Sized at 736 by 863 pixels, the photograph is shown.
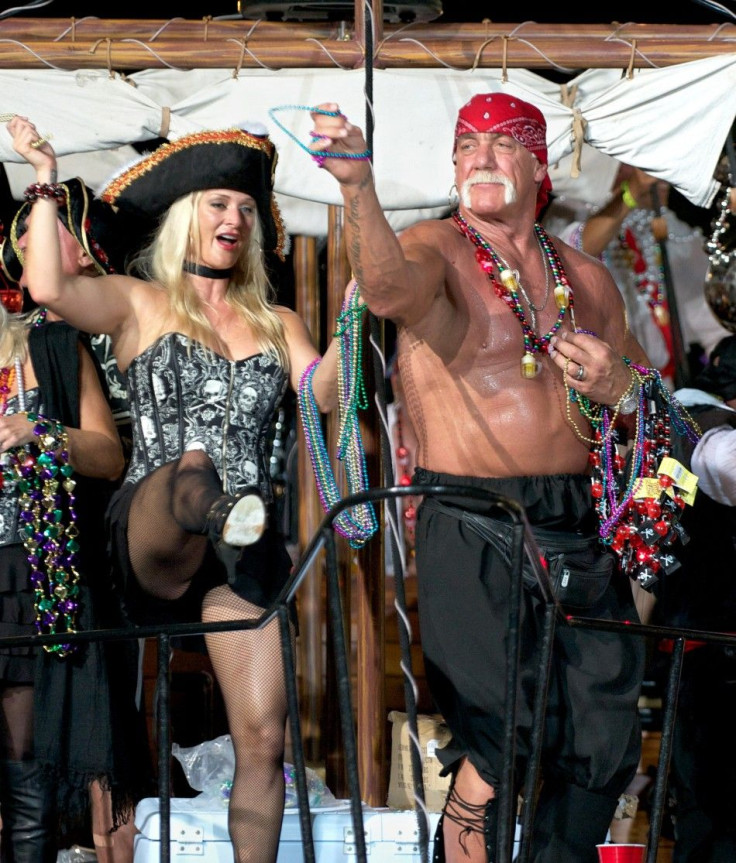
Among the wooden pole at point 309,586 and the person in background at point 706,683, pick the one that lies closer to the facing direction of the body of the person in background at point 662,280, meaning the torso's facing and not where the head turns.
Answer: the person in background

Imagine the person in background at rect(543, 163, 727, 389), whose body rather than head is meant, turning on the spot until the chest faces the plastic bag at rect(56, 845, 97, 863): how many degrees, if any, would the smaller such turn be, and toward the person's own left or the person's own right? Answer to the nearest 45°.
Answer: approximately 45° to the person's own right

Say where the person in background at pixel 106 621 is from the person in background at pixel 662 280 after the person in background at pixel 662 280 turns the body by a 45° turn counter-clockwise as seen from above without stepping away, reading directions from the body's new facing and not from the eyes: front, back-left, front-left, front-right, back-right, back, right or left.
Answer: right

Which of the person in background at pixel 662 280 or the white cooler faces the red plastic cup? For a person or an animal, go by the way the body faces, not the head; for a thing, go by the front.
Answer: the person in background

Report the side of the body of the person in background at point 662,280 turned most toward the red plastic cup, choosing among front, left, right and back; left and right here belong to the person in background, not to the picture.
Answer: front

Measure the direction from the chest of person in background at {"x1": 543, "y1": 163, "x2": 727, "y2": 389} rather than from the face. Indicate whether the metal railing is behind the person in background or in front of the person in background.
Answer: in front

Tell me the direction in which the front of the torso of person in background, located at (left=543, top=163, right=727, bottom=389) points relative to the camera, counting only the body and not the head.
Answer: toward the camera

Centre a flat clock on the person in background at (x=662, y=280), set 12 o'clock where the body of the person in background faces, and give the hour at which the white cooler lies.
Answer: The white cooler is roughly at 1 o'clock from the person in background.
